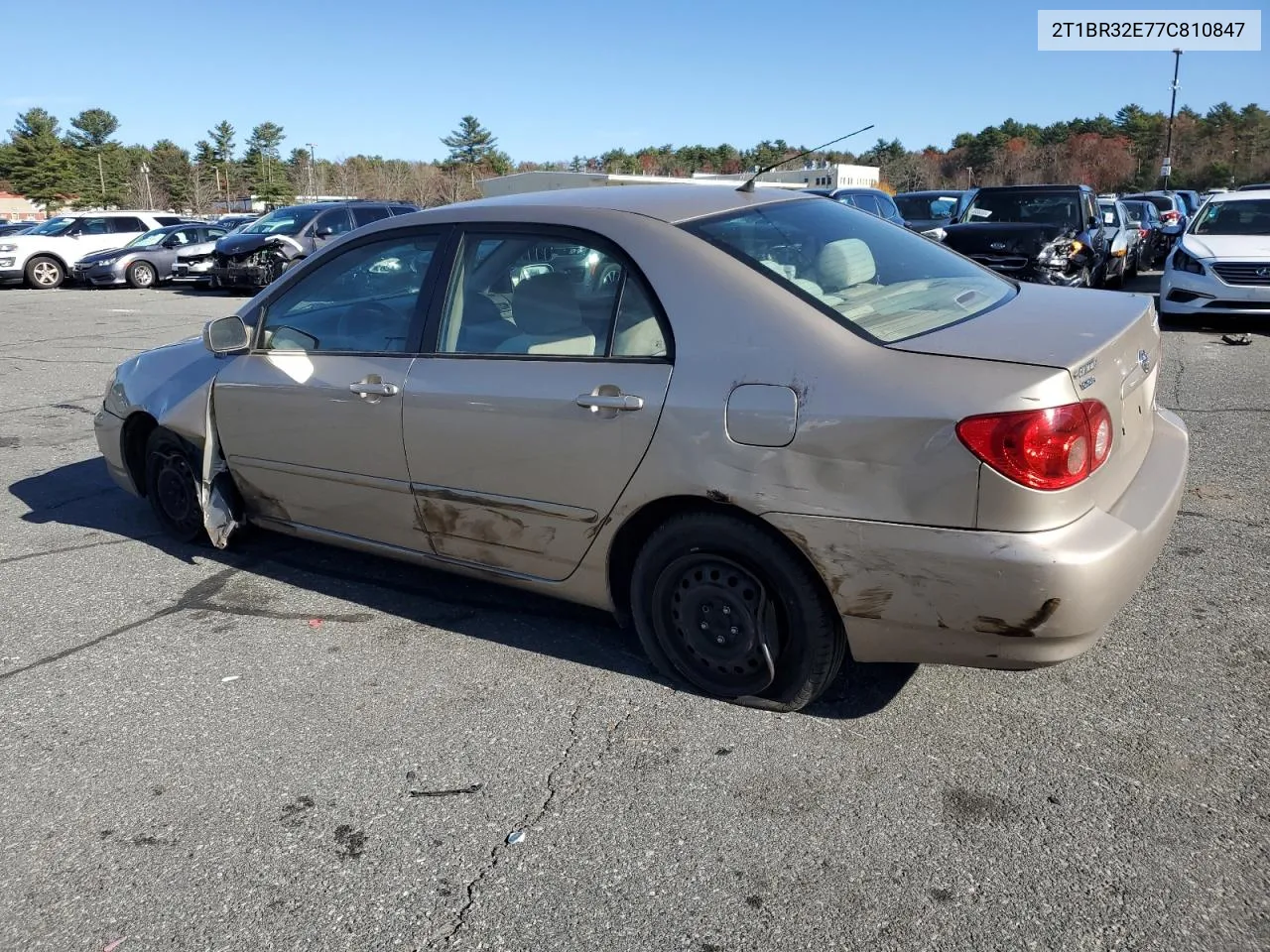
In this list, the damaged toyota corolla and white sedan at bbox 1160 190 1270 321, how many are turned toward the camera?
1

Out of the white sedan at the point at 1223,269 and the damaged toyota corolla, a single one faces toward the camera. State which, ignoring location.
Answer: the white sedan

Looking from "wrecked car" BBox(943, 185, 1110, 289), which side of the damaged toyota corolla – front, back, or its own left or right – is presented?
right

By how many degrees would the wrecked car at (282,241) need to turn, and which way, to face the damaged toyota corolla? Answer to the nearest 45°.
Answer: approximately 45° to its left

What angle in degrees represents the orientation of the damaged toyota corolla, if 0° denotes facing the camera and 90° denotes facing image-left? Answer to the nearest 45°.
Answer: approximately 135°

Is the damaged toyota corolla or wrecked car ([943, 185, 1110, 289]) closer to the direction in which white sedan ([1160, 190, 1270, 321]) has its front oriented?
the damaged toyota corolla

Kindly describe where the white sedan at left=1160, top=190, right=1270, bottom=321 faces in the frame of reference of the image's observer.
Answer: facing the viewer

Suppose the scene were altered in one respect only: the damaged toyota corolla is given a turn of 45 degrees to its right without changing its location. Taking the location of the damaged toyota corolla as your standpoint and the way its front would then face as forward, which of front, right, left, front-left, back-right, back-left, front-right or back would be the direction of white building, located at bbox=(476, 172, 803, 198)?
front

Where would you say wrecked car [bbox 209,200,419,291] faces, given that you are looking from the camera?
facing the viewer and to the left of the viewer

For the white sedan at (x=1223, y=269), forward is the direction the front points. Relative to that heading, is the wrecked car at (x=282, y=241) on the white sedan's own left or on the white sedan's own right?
on the white sedan's own right

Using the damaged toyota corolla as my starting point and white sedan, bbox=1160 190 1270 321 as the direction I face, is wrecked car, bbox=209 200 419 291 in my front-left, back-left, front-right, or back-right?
front-left
